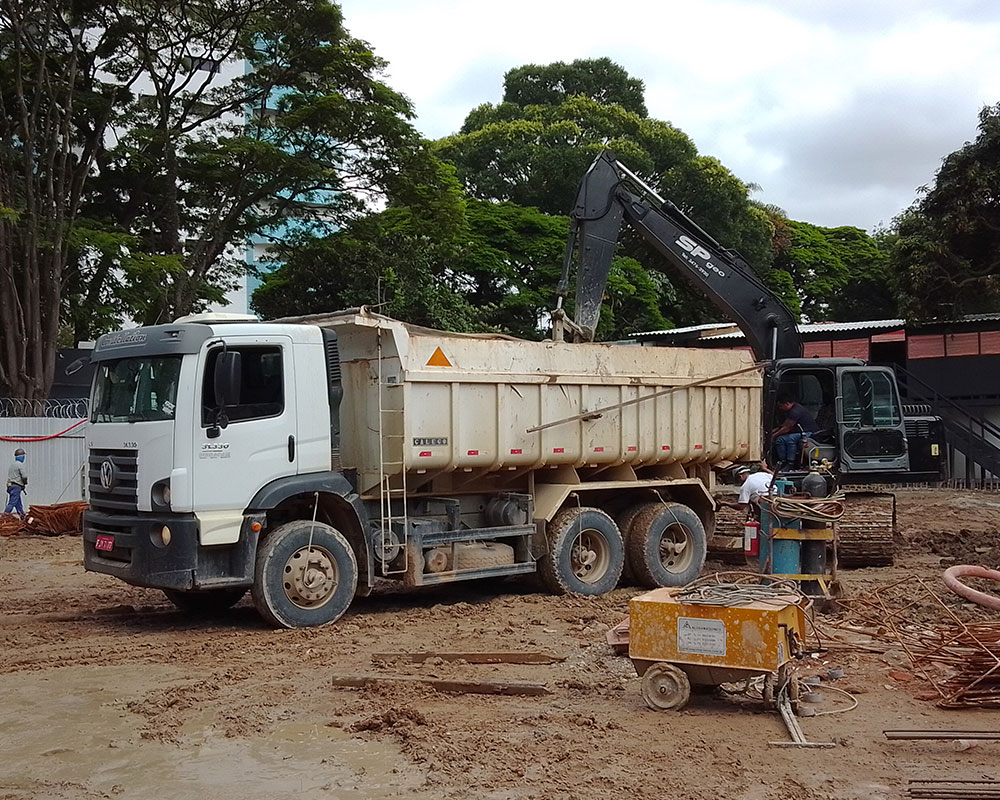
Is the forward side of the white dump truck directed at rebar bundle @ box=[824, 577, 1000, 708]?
no

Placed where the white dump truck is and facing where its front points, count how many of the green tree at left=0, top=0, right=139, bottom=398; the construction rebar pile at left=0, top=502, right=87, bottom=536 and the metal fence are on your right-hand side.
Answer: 3

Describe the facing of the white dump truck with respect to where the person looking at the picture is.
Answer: facing the viewer and to the left of the viewer

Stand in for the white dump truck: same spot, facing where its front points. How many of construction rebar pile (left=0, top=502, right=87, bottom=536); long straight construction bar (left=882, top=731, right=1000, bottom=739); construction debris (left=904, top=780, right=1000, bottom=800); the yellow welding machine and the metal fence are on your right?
2

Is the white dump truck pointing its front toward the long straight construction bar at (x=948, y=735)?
no

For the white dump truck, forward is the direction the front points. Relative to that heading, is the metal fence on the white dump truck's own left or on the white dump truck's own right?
on the white dump truck's own right

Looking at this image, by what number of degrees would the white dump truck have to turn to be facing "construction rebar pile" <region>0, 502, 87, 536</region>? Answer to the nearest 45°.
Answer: approximately 90° to its right

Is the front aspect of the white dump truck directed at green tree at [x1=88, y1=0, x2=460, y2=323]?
no

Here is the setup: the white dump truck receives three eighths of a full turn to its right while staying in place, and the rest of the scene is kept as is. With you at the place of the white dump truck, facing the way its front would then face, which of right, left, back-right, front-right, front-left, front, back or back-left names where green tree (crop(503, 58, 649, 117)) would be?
front

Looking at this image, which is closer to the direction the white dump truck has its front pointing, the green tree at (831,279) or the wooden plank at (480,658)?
the wooden plank

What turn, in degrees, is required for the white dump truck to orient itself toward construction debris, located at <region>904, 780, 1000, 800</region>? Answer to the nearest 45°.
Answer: approximately 90° to its left

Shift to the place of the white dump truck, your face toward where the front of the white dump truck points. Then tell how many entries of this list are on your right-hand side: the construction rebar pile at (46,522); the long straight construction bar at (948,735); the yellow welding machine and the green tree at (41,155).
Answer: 2

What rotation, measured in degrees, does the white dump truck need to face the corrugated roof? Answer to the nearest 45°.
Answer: approximately 180°

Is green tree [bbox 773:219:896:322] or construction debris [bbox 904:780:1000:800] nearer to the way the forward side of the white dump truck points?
the construction debris

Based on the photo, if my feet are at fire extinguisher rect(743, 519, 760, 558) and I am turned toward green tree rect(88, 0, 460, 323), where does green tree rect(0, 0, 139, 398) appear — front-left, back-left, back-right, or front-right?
front-left

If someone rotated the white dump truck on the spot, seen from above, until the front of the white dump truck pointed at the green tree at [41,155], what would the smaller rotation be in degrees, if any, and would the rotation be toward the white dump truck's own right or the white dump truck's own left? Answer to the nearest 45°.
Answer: approximately 90° to the white dump truck's own right

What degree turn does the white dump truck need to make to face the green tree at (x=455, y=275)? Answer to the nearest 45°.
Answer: approximately 135° to its right

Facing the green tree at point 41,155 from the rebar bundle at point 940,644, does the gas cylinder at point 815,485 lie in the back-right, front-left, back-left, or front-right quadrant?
front-right

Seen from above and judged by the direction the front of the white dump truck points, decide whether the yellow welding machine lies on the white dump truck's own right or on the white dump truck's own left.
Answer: on the white dump truck's own left
